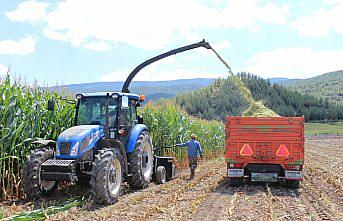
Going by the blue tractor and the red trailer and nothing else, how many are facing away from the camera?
1

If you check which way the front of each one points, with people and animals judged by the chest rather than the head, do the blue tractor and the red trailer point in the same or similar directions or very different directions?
very different directions

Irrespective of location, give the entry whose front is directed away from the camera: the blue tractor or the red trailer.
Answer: the red trailer

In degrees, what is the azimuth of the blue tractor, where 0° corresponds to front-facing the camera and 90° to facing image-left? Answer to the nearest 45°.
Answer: approximately 45°

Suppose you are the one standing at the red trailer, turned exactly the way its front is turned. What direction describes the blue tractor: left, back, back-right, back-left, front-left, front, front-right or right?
back-left

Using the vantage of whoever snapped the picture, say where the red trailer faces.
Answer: facing away from the viewer

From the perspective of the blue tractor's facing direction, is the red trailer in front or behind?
behind
